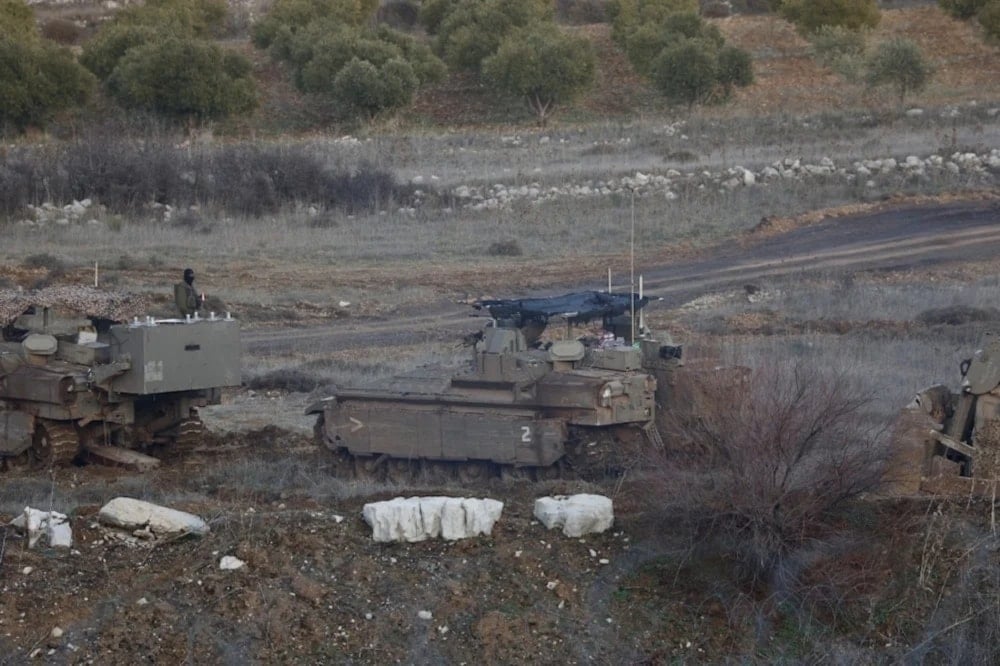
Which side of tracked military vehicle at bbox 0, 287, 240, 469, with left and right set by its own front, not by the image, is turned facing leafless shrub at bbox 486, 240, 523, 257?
right

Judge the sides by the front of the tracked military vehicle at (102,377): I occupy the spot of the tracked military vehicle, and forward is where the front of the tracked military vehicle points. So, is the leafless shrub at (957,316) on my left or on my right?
on my right

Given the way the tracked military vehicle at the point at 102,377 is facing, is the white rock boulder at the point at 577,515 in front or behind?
behind

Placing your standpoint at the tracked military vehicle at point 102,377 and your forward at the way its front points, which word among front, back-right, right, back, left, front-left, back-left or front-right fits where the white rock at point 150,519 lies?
back-left

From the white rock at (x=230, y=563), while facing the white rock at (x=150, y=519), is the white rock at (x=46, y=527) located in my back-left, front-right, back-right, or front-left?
front-left

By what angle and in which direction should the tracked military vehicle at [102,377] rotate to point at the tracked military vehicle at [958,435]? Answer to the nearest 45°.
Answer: approximately 180°

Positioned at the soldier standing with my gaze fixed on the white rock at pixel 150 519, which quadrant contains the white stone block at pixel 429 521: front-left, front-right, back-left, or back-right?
front-left

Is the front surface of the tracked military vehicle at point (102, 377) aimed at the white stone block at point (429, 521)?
no

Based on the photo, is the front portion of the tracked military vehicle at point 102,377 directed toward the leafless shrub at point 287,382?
no

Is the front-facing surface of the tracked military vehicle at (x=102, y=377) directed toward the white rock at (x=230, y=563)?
no

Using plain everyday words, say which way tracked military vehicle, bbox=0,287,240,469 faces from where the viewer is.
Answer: facing away from the viewer and to the left of the viewer

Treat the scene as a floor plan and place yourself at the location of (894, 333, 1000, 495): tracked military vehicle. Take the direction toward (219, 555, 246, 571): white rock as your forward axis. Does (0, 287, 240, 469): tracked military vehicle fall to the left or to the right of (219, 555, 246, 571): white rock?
right
